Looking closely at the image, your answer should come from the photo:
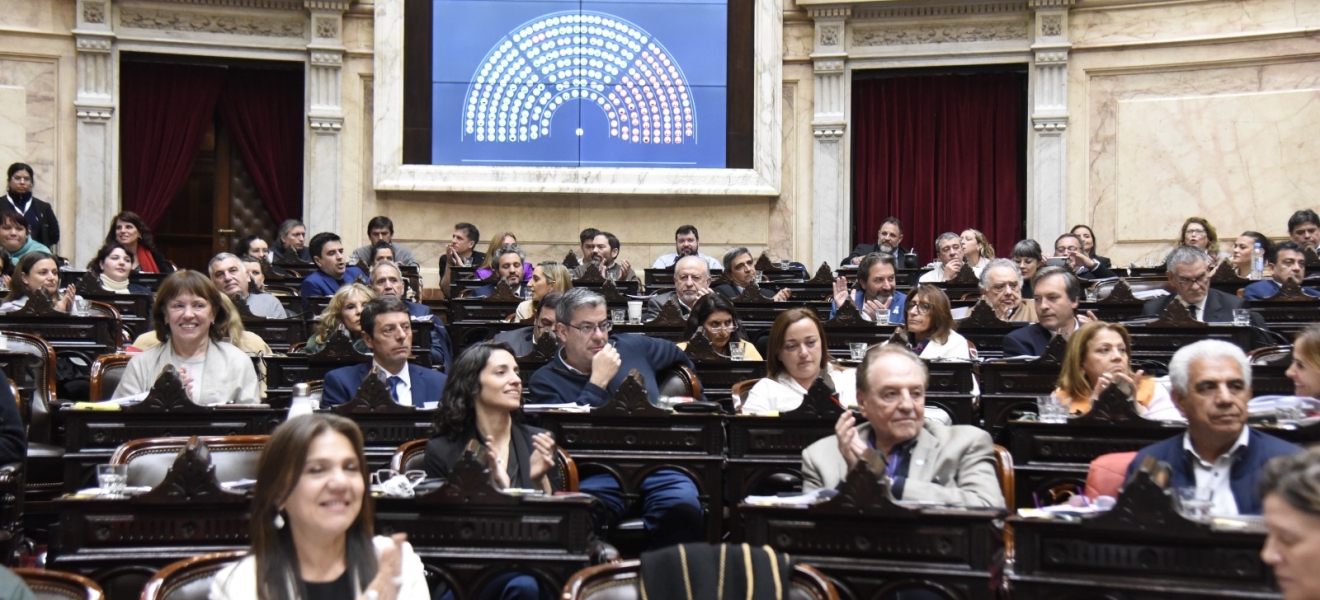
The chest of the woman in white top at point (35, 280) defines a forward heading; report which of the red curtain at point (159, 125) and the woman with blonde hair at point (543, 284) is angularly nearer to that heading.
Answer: the woman with blonde hair

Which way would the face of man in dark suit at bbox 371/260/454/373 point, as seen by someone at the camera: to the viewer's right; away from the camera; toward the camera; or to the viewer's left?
toward the camera

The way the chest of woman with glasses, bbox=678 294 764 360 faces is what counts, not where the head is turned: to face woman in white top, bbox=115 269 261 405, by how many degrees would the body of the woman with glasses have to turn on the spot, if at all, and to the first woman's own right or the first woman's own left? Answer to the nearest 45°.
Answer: approximately 45° to the first woman's own right

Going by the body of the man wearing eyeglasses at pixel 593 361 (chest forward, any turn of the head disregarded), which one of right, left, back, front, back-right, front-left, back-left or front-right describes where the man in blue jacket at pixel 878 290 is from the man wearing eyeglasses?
left

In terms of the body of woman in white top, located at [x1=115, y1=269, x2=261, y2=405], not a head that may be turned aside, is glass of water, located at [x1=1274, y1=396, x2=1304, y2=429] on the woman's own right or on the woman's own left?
on the woman's own left

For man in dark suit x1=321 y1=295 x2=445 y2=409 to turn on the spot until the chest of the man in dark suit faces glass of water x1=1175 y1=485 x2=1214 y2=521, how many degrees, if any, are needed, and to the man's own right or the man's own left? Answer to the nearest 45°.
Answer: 0° — they already face it

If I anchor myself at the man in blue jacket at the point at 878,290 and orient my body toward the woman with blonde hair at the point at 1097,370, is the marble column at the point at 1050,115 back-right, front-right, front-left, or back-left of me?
back-left

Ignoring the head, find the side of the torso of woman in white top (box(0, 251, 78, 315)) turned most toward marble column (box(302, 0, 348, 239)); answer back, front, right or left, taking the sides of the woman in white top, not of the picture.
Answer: left

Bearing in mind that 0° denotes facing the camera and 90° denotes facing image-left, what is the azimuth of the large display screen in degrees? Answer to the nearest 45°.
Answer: approximately 0°

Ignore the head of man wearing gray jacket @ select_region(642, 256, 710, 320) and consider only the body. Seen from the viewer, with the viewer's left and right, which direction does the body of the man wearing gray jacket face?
facing the viewer

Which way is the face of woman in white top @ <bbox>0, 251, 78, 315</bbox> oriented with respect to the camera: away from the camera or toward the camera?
toward the camera

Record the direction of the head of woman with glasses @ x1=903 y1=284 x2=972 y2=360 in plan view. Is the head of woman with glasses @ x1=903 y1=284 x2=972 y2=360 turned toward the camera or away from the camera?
toward the camera

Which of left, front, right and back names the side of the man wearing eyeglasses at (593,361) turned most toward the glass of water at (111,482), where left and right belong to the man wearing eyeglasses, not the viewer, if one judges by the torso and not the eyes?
right

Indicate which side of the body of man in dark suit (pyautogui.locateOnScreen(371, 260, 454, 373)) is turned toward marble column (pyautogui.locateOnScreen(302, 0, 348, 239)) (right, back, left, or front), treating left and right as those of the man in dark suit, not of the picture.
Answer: back

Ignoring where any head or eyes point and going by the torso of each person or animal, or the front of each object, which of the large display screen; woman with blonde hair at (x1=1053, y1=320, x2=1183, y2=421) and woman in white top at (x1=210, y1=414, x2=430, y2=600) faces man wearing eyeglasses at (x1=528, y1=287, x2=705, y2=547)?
the large display screen

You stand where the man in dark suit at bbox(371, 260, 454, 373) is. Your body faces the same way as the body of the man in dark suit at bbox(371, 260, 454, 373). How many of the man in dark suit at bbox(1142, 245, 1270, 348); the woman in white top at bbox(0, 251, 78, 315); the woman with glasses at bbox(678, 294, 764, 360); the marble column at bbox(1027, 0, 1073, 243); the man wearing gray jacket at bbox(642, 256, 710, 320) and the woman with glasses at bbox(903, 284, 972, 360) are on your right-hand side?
1

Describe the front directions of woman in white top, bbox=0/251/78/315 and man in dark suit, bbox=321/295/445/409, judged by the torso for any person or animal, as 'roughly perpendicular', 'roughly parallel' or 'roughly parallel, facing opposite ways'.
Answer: roughly parallel

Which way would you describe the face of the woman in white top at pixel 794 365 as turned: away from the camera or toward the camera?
toward the camera

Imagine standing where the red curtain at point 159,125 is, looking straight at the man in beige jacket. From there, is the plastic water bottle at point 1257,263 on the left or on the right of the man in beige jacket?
left

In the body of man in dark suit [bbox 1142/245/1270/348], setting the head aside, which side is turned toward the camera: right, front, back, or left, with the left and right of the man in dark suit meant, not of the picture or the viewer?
front
